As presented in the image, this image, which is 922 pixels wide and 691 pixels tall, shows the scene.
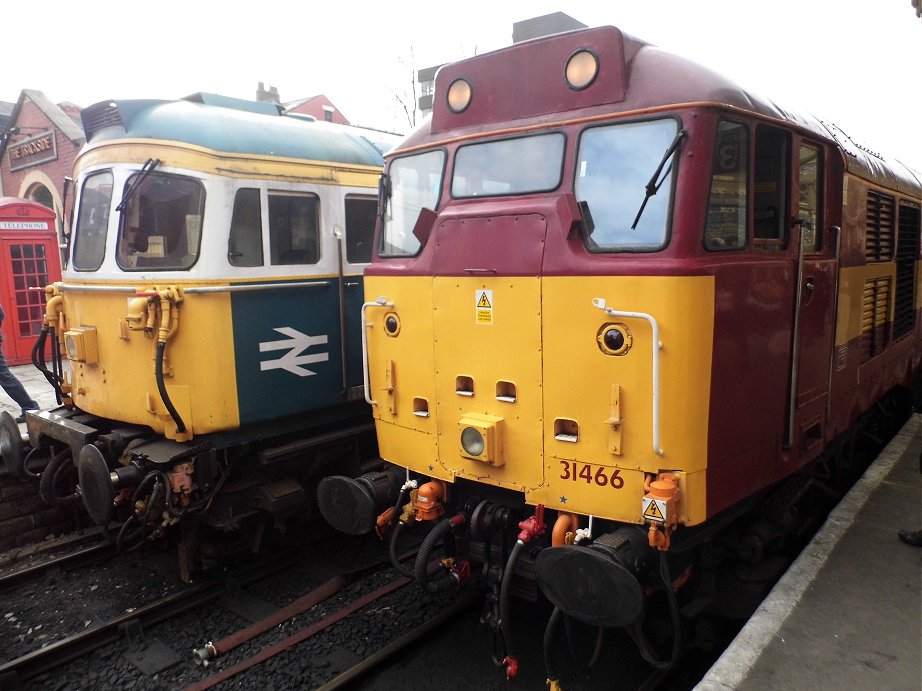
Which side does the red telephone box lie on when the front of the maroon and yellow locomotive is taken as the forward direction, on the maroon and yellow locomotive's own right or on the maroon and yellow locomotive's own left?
on the maroon and yellow locomotive's own right

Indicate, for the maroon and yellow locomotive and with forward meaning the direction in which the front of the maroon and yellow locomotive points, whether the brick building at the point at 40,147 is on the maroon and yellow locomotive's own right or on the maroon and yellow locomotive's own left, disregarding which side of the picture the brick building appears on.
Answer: on the maroon and yellow locomotive's own right

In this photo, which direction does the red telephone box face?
toward the camera

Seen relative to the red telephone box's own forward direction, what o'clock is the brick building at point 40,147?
The brick building is roughly at 6 o'clock from the red telephone box.

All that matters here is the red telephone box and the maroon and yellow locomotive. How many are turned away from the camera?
0

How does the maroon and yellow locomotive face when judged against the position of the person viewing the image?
facing the viewer and to the left of the viewer

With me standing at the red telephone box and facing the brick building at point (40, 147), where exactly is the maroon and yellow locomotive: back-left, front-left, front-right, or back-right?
back-right

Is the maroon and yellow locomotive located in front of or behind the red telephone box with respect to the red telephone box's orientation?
in front

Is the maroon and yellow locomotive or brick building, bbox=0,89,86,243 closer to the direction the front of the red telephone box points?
the maroon and yellow locomotive
